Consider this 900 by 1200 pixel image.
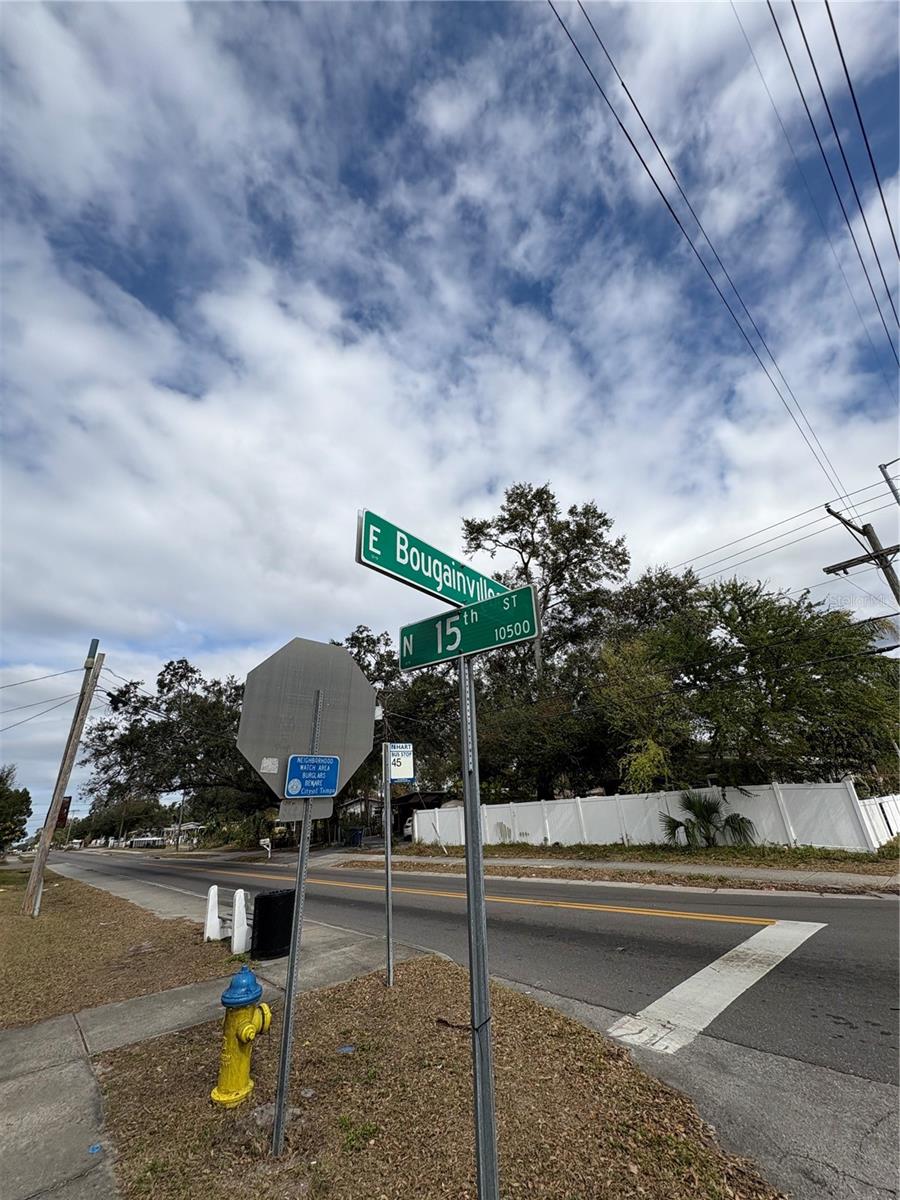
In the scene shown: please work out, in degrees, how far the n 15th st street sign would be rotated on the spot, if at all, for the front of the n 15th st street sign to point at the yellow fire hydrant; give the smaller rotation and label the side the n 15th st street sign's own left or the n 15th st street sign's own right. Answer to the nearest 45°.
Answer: approximately 90° to the n 15th st street sign's own right

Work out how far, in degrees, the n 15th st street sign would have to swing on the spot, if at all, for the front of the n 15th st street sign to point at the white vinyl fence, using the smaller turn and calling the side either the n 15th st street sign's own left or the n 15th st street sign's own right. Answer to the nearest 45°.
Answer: approximately 180°

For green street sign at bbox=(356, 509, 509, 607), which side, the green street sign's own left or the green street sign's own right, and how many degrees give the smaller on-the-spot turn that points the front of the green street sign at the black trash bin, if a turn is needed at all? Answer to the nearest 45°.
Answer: approximately 135° to the green street sign's own left

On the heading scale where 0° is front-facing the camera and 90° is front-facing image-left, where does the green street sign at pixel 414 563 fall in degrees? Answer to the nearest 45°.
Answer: approximately 315°

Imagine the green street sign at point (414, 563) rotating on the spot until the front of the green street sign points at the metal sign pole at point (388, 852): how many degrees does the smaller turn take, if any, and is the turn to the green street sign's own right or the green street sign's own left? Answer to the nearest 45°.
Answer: approximately 135° to the green street sign's own left

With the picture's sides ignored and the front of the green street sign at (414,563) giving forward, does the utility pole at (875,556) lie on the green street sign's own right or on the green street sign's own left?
on the green street sign's own left

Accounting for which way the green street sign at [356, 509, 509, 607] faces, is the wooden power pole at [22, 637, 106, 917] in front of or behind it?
behind

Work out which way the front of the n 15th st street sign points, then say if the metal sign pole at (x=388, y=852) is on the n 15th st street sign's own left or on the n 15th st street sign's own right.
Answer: on the n 15th st street sign's own right

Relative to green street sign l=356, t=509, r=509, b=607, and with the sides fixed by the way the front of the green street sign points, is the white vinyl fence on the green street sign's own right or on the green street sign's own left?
on the green street sign's own left
